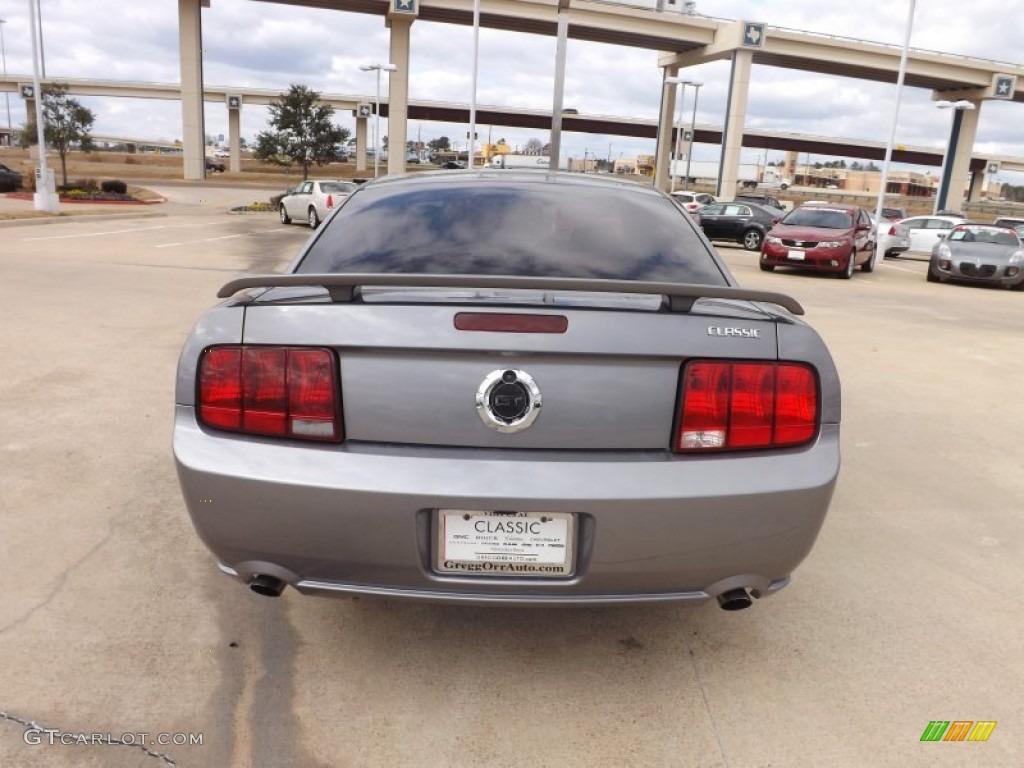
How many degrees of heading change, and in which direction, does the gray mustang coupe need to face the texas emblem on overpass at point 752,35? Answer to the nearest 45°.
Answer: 0° — it already faces it

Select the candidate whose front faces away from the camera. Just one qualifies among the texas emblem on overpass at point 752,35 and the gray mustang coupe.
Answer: the gray mustang coupe

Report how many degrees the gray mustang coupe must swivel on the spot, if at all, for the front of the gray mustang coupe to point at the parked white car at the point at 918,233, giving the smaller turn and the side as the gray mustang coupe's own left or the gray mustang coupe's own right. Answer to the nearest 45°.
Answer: approximately 45° to the gray mustang coupe's own right

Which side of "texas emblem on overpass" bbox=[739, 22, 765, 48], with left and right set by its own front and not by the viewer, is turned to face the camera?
front

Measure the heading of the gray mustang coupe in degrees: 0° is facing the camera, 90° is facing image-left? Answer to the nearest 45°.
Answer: approximately 180°

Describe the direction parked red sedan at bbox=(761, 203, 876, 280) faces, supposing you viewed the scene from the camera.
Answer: facing the viewer and to the left of the viewer

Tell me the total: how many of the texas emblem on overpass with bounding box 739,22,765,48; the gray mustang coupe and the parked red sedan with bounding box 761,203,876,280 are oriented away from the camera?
1

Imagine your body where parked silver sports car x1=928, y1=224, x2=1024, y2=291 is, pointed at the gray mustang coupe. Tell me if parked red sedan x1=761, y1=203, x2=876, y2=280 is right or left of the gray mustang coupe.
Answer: right

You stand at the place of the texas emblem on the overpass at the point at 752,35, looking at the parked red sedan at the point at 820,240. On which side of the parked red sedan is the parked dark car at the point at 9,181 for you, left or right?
right

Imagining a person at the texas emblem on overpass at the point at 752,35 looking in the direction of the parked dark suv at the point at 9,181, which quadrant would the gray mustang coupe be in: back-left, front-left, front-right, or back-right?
front-left

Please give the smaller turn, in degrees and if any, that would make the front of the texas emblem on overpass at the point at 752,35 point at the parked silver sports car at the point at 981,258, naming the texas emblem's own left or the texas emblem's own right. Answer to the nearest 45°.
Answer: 0° — it already faces it

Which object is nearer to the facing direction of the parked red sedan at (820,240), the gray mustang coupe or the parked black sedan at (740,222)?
the gray mustang coupe

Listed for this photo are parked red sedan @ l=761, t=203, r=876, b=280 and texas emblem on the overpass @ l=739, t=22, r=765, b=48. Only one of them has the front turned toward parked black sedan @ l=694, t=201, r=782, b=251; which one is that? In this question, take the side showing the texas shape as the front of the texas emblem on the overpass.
the texas emblem on the overpass

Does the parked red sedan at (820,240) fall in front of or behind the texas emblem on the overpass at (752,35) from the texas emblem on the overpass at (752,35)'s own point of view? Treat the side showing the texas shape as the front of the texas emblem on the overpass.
in front

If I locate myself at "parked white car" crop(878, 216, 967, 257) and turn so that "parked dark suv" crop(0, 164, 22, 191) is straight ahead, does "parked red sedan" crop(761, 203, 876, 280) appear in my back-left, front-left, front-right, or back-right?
front-left

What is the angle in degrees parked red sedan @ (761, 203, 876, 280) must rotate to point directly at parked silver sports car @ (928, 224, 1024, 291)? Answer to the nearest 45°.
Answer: approximately 135° to its left

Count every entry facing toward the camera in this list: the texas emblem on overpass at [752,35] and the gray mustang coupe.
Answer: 1
